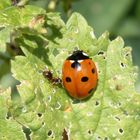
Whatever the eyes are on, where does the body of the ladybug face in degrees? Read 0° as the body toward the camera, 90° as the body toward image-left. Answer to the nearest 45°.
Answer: approximately 180°
